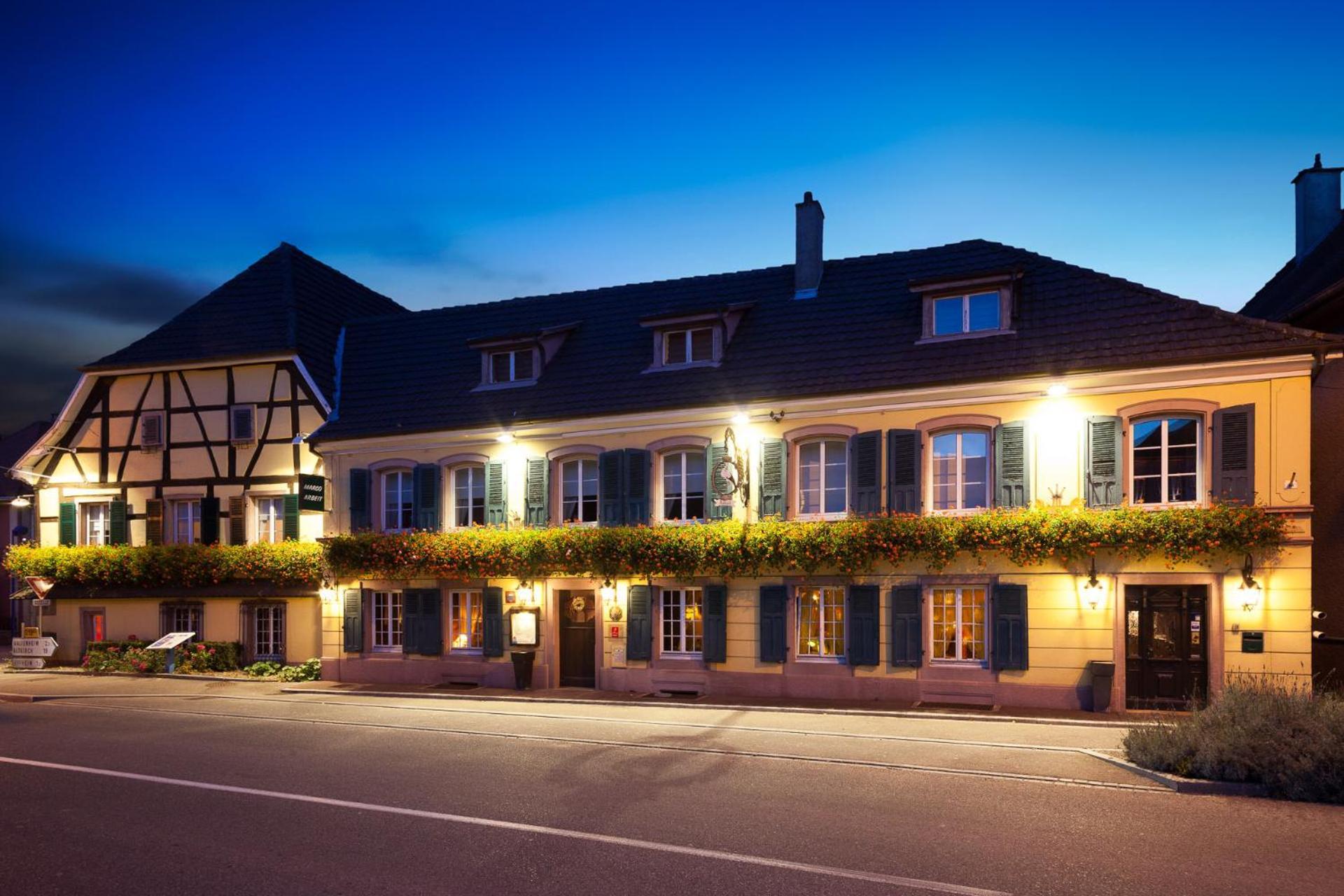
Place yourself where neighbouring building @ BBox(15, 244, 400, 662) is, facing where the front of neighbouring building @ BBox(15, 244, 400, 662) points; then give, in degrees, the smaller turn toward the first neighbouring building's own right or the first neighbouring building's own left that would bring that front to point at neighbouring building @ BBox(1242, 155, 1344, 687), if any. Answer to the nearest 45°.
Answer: approximately 45° to the first neighbouring building's own left

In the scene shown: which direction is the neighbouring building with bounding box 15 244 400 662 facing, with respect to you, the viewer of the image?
facing the viewer

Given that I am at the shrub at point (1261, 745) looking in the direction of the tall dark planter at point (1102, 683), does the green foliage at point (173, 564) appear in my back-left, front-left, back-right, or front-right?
front-left
